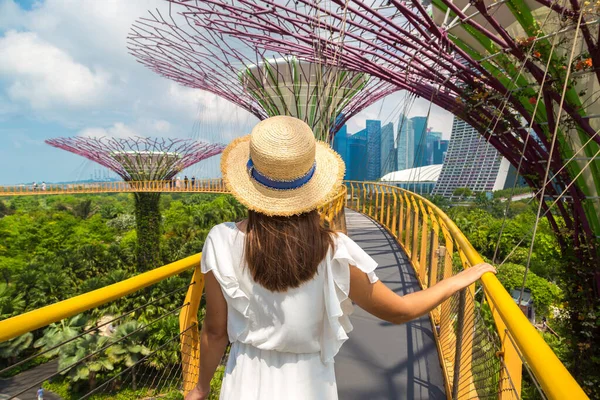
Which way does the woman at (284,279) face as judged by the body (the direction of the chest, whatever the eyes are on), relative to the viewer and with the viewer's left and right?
facing away from the viewer

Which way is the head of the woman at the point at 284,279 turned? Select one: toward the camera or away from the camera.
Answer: away from the camera

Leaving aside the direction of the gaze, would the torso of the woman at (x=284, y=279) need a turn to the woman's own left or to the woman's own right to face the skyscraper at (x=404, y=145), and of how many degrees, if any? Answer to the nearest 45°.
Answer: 0° — they already face it

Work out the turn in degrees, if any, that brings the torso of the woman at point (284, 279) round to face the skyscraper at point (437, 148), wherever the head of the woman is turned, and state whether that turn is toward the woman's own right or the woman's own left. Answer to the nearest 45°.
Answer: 0° — they already face it
